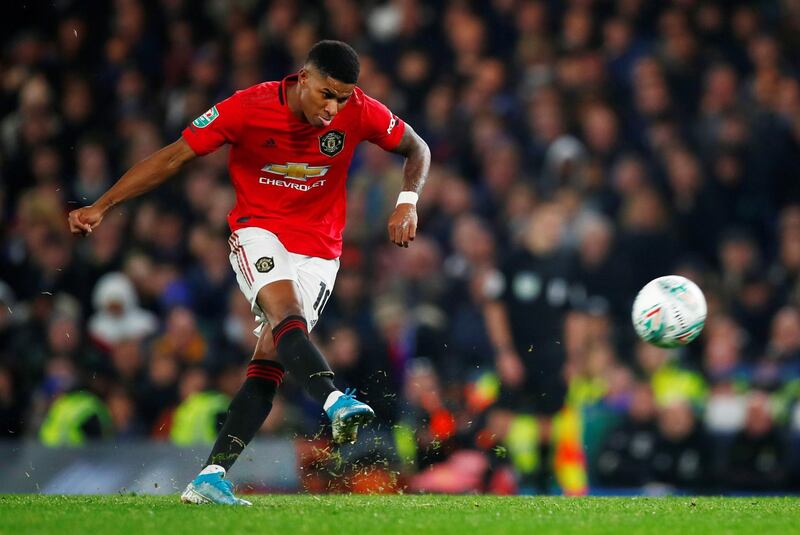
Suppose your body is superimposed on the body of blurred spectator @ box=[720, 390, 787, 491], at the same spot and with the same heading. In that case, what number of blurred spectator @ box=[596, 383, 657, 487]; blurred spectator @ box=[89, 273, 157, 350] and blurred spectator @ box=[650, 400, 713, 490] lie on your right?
3

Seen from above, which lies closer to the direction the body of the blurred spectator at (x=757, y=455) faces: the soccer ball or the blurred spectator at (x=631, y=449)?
the soccer ball

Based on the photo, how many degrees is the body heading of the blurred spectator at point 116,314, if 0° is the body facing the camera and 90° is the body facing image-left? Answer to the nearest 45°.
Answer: approximately 0°

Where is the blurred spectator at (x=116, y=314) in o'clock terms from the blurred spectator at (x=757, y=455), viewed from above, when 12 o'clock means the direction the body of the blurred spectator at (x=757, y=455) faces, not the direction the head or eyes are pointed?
the blurred spectator at (x=116, y=314) is roughly at 3 o'clock from the blurred spectator at (x=757, y=455).

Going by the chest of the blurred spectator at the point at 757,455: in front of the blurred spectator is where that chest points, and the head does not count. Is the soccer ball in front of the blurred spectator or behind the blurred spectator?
in front

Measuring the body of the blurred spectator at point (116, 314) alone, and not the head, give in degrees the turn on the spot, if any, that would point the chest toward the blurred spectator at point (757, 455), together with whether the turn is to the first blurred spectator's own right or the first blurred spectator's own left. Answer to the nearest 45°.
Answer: approximately 45° to the first blurred spectator's own left

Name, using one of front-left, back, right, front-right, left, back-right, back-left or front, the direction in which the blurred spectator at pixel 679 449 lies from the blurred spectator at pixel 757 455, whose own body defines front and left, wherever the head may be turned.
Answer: right

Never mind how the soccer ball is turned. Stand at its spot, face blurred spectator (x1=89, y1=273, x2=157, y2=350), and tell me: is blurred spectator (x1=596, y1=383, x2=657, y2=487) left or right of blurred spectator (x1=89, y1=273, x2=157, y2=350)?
right

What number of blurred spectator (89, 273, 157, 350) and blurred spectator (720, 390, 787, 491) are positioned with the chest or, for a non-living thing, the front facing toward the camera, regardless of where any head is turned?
2

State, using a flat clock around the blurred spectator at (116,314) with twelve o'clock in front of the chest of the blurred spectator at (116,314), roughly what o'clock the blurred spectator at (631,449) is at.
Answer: the blurred spectator at (631,449) is roughly at 10 o'clock from the blurred spectator at (116,314).

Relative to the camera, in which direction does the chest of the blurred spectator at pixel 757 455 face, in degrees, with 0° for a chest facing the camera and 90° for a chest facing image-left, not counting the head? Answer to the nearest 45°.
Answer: approximately 0°

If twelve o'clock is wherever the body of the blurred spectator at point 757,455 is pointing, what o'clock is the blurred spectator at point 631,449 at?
the blurred spectator at point 631,449 is roughly at 3 o'clock from the blurred spectator at point 757,455.

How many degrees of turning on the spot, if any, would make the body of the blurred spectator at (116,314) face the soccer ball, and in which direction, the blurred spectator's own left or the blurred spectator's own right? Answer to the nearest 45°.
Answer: approximately 45° to the blurred spectator's own left

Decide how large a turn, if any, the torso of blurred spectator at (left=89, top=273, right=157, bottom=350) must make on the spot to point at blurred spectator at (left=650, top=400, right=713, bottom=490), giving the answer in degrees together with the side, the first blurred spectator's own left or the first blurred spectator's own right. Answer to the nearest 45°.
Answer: approximately 45° to the first blurred spectator's own left
